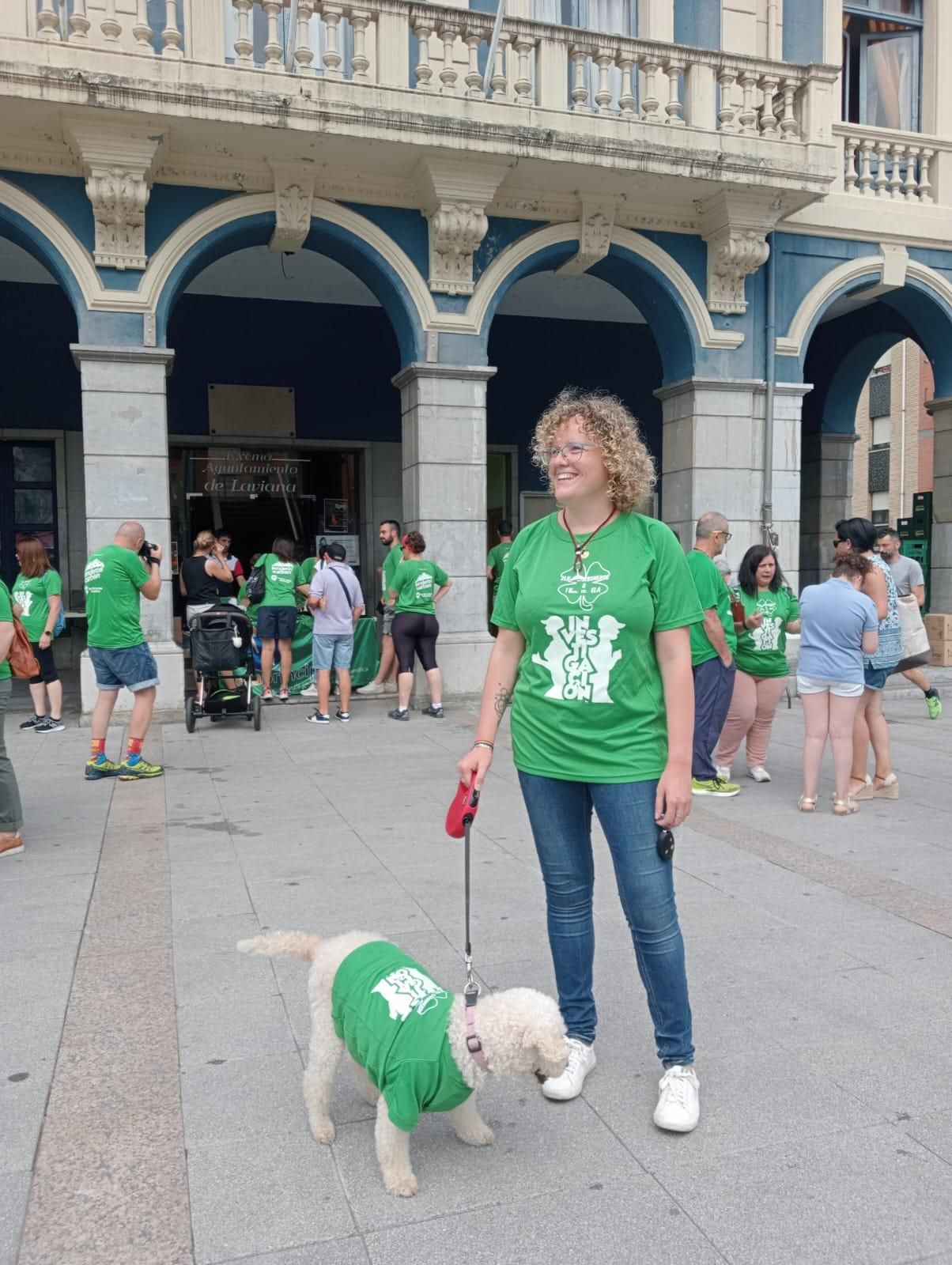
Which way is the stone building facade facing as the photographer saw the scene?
facing the viewer

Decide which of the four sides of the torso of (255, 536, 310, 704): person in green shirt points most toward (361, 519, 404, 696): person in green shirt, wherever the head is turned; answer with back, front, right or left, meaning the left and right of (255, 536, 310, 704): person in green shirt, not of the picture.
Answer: right

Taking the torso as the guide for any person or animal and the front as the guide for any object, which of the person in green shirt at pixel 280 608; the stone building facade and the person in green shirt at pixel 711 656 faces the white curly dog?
the stone building facade

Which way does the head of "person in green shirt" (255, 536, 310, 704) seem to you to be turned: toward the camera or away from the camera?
away from the camera

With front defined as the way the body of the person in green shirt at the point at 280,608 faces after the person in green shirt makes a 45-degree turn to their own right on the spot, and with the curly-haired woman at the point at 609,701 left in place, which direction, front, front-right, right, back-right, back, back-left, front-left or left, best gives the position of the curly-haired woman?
back-right

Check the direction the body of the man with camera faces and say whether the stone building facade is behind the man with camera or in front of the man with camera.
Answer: in front

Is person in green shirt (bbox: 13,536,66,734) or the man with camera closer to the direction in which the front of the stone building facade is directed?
the man with camera

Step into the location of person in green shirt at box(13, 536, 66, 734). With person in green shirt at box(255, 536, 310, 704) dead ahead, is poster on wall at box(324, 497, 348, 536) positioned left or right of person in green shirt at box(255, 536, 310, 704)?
left

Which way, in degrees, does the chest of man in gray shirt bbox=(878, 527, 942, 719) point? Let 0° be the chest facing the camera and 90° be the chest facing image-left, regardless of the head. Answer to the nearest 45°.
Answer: approximately 45°
